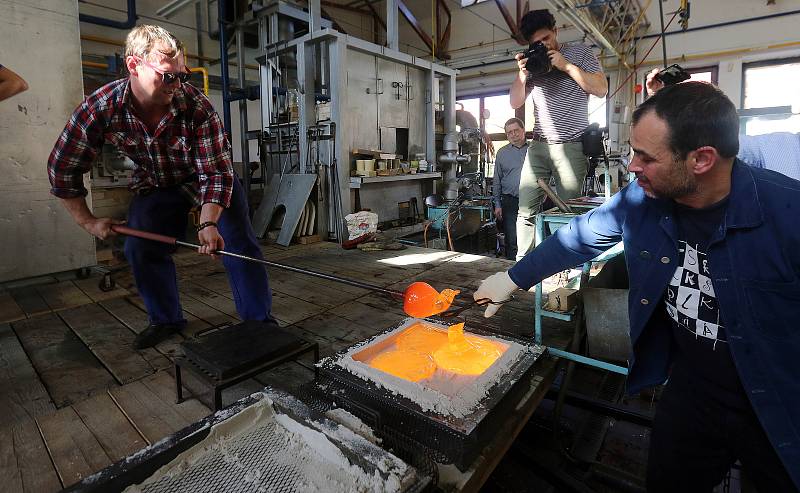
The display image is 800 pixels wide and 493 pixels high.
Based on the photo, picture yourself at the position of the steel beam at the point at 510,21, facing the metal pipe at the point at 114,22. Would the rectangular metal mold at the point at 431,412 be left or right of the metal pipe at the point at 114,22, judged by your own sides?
left

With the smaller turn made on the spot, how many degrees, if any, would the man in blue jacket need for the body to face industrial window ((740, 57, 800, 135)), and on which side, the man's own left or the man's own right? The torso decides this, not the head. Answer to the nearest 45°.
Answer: approximately 135° to the man's own right

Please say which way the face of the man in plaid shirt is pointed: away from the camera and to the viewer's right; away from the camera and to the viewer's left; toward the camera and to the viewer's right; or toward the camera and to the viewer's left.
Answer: toward the camera and to the viewer's right

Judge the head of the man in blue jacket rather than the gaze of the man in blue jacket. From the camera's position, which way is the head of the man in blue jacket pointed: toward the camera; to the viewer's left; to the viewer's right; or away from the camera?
to the viewer's left

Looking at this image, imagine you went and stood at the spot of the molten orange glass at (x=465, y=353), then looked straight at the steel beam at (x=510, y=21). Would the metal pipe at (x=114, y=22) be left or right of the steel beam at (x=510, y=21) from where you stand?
left

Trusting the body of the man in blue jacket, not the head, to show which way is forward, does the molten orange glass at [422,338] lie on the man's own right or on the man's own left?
on the man's own right

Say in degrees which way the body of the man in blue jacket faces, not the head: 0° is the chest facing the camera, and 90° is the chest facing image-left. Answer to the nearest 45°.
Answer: approximately 45°
